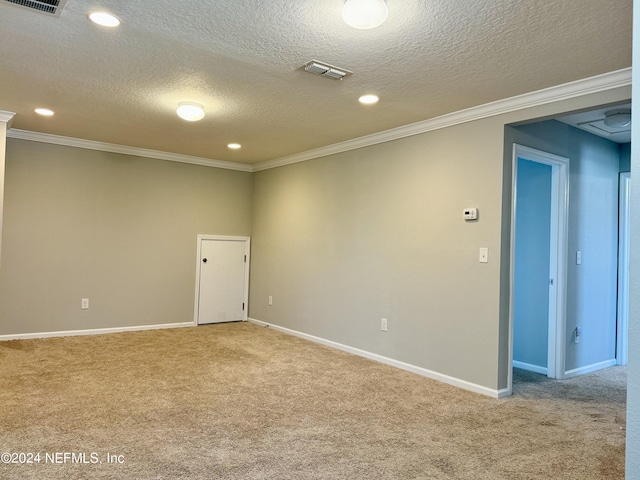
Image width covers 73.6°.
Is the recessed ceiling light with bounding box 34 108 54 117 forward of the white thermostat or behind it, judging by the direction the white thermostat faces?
forward

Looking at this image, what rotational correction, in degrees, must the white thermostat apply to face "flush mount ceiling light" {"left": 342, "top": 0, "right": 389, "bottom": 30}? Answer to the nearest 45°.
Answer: approximately 45° to its left

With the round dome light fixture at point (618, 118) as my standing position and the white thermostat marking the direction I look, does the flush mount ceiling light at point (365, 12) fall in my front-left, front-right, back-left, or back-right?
front-left

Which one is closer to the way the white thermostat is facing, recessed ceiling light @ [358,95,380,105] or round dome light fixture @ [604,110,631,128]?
the recessed ceiling light

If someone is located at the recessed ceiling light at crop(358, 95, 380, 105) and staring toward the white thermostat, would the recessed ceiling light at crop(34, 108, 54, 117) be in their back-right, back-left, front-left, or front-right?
back-left

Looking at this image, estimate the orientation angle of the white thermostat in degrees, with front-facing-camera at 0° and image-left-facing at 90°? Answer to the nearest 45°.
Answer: approximately 45°

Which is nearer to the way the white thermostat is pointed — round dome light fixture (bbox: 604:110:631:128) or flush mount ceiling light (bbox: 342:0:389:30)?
the flush mount ceiling light

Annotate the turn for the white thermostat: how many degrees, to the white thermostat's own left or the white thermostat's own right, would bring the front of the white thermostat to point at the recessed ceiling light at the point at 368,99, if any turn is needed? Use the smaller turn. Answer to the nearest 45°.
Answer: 0° — it already faces it

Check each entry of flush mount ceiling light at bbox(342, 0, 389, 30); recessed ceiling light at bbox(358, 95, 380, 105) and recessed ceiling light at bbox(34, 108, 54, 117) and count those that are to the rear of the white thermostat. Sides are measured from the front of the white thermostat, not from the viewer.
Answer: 0

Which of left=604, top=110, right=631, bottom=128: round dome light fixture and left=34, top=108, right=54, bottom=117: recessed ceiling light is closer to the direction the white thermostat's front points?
the recessed ceiling light

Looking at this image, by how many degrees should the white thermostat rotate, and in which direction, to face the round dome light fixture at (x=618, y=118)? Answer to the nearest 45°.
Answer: approximately 135° to its left

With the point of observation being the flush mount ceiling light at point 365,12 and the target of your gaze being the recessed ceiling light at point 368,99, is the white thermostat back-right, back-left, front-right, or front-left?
front-right
